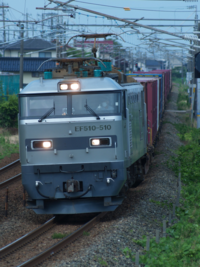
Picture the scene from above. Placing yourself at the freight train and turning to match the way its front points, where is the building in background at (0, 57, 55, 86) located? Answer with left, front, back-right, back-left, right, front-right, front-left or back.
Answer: back

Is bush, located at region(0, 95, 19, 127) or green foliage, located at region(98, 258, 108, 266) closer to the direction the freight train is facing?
the green foliage

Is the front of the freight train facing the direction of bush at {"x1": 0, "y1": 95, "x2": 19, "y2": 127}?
no

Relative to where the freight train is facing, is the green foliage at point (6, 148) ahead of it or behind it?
behind

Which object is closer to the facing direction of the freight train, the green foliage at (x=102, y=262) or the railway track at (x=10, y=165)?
the green foliage

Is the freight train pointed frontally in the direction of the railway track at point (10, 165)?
no

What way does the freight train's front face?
toward the camera
